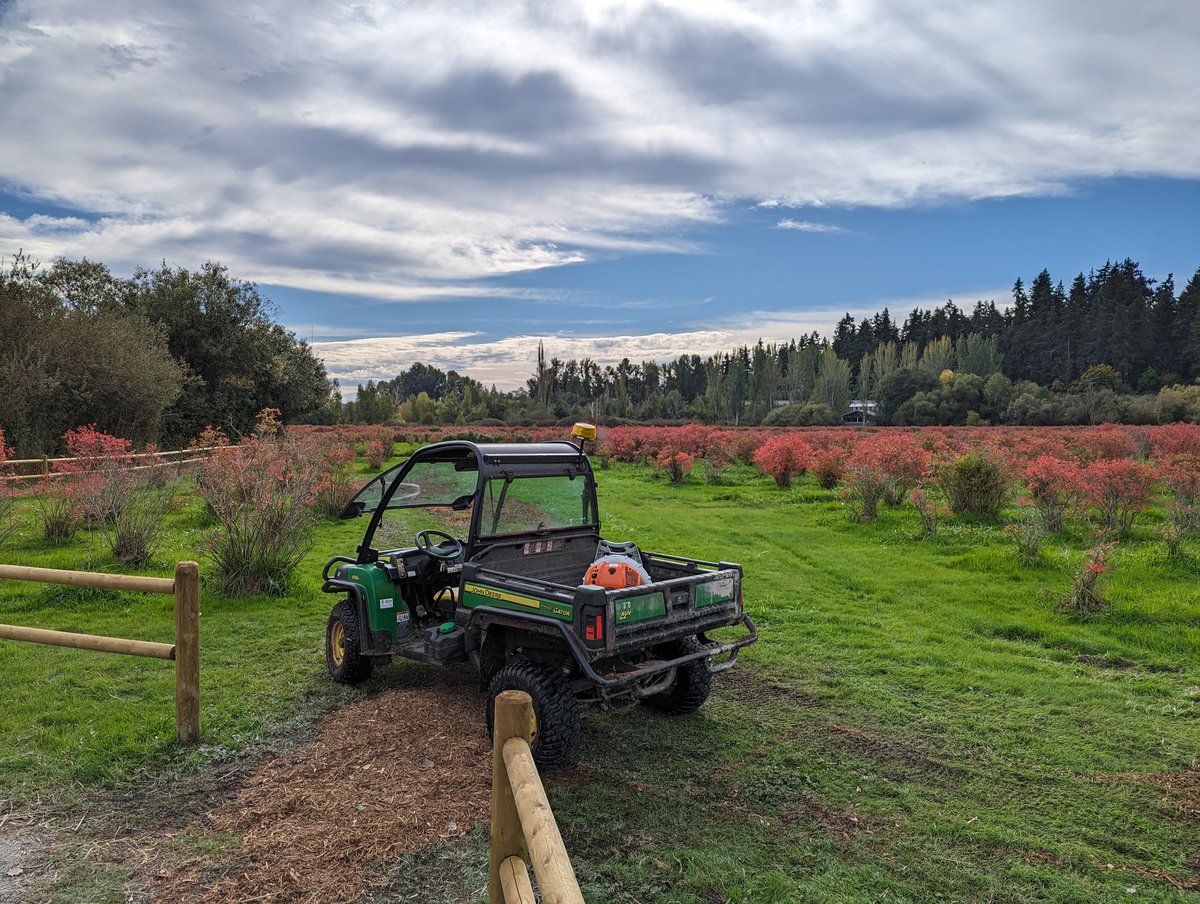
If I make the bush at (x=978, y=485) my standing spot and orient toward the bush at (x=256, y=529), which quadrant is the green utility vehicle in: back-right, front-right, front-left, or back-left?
front-left

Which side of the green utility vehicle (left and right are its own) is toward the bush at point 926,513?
right

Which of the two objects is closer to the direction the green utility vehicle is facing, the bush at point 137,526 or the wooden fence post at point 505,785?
the bush

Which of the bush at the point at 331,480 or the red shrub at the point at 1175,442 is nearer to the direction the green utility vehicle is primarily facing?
the bush

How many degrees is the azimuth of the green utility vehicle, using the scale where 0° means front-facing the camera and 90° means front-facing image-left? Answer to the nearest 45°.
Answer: approximately 135°

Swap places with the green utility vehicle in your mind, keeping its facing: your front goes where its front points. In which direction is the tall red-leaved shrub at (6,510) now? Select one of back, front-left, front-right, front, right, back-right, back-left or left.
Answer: front

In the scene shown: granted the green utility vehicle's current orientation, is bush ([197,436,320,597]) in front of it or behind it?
in front

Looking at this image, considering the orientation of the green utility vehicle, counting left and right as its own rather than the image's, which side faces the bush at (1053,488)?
right

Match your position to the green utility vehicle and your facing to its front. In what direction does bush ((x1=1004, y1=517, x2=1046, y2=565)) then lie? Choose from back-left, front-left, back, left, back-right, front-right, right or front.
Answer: right

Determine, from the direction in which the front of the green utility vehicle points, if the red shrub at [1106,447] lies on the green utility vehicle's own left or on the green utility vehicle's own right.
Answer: on the green utility vehicle's own right
